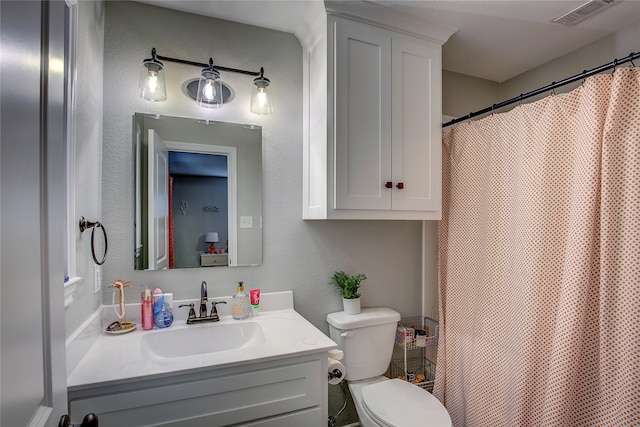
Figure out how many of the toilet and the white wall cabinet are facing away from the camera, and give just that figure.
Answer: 0

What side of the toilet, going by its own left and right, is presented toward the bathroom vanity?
right

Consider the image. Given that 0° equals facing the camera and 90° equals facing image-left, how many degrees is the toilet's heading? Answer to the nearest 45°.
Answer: approximately 315°

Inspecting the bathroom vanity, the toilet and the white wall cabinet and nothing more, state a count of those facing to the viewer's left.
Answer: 0

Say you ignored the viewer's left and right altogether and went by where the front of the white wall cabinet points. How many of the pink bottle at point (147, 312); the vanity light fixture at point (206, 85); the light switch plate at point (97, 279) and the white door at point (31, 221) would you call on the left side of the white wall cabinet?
0

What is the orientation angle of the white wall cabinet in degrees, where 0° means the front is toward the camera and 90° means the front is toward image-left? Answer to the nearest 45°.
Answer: approximately 315°

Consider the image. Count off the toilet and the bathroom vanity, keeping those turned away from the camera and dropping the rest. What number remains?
0

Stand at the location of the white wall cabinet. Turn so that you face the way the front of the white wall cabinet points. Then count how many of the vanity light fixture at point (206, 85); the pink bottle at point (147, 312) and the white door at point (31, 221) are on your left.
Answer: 0

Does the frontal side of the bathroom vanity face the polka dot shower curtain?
no

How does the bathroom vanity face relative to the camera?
toward the camera

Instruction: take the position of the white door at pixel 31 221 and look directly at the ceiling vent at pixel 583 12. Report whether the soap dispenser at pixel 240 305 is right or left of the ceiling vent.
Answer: left

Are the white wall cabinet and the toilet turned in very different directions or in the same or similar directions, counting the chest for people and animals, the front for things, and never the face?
same or similar directions

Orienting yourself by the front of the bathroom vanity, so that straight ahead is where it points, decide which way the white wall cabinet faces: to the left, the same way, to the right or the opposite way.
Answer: the same way
